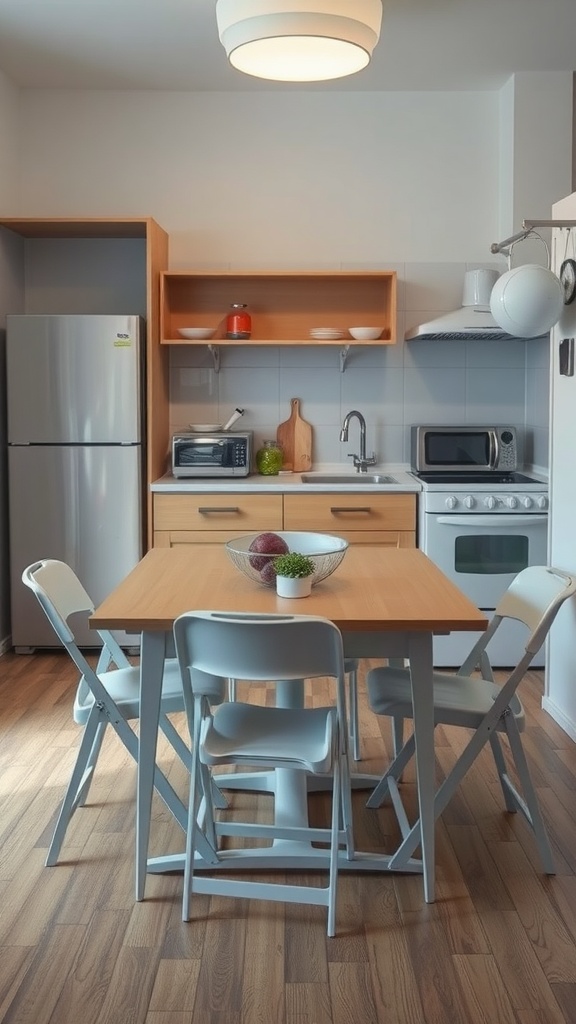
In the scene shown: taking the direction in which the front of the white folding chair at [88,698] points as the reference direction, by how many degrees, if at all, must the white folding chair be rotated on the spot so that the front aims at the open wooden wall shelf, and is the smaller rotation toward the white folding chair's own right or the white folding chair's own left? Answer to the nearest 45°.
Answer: approximately 90° to the white folding chair's own left

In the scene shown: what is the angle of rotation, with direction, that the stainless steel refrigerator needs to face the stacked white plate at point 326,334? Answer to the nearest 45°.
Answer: approximately 90° to its left

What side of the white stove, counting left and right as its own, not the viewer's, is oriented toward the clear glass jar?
right

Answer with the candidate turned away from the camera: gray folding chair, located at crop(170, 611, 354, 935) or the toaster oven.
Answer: the gray folding chair

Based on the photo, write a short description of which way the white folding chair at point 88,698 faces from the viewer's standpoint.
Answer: facing to the right of the viewer

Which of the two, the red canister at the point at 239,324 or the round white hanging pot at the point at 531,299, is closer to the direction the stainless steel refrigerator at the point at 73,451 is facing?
the round white hanging pot

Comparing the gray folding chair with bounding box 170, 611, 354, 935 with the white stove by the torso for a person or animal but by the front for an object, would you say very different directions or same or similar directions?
very different directions

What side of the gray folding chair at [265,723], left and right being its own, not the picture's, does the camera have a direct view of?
back

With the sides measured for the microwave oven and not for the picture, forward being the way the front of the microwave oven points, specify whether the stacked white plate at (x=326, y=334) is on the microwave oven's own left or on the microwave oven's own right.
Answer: on the microwave oven's own right

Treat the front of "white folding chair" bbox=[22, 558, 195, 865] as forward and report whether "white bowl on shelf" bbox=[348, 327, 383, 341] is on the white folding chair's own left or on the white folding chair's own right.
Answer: on the white folding chair's own left
